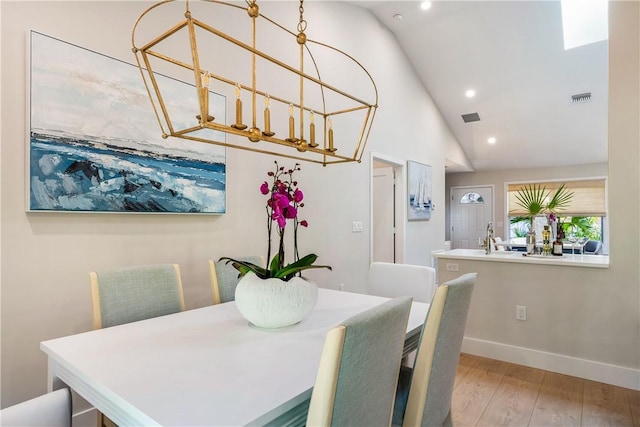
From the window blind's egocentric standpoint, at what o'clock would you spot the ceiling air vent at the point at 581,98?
The ceiling air vent is roughly at 12 o'clock from the window blind.

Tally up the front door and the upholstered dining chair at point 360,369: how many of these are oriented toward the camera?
1

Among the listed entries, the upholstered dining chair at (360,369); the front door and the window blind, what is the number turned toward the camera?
2

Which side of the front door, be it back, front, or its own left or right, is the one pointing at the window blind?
left

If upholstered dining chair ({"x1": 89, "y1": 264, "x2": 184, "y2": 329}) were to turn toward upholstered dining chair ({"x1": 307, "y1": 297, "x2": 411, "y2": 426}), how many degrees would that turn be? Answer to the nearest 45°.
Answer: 0° — it already faces it

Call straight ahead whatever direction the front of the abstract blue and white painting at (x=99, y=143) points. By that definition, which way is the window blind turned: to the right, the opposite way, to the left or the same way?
to the right

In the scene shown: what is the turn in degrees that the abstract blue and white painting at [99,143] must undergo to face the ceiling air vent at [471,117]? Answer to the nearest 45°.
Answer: approximately 45° to its left

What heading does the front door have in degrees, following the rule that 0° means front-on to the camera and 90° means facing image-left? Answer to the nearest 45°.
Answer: approximately 0°

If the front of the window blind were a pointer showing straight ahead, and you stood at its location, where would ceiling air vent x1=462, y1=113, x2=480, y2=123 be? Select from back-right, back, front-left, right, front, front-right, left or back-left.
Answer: front-right

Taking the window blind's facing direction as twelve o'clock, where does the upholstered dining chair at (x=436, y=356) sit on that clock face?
The upholstered dining chair is roughly at 12 o'clock from the window blind.

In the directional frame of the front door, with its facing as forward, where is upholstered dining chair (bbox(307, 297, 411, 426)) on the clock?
The upholstered dining chair is roughly at 12 o'clock from the front door.
